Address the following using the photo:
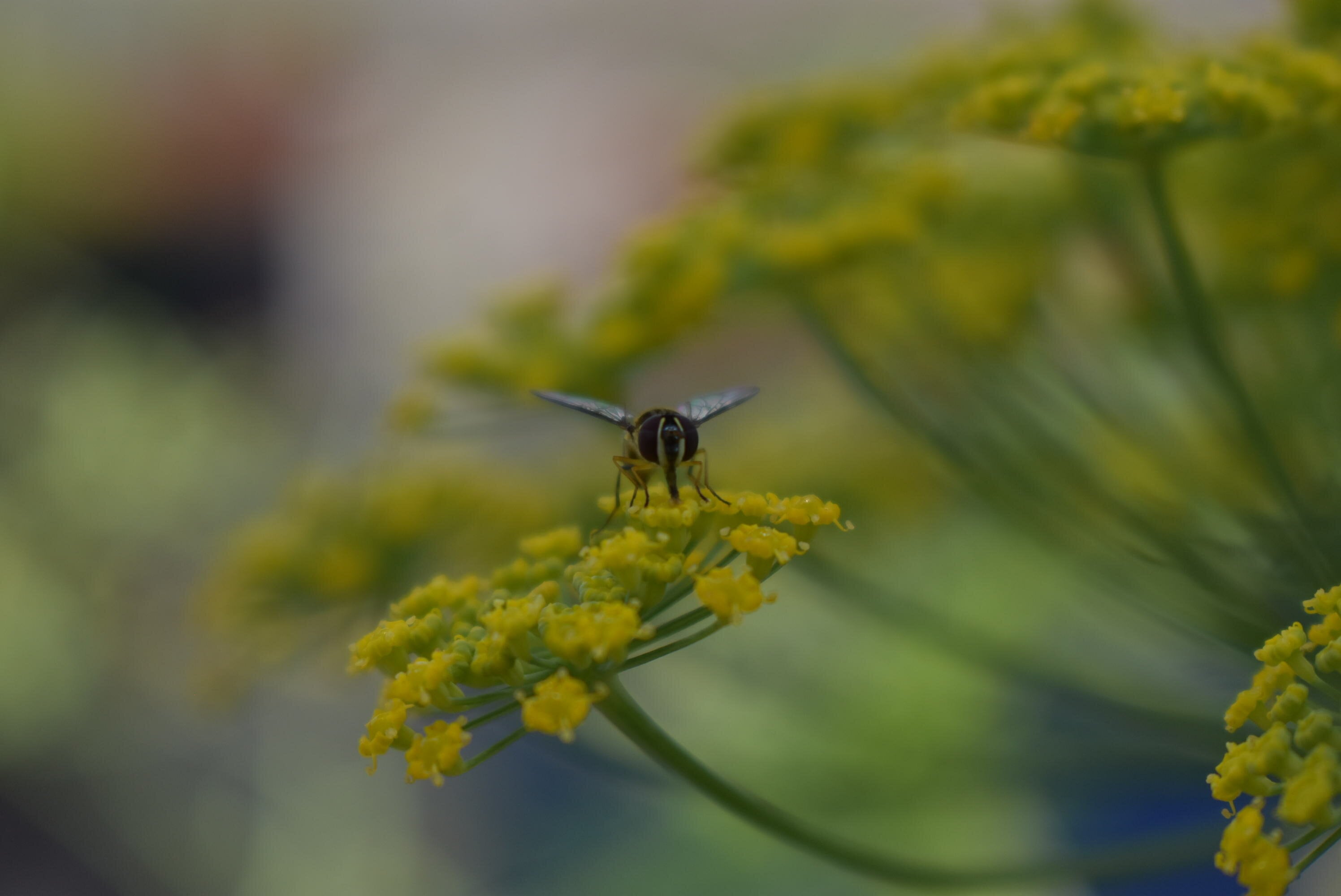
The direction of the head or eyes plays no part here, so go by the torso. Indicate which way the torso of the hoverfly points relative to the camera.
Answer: toward the camera
